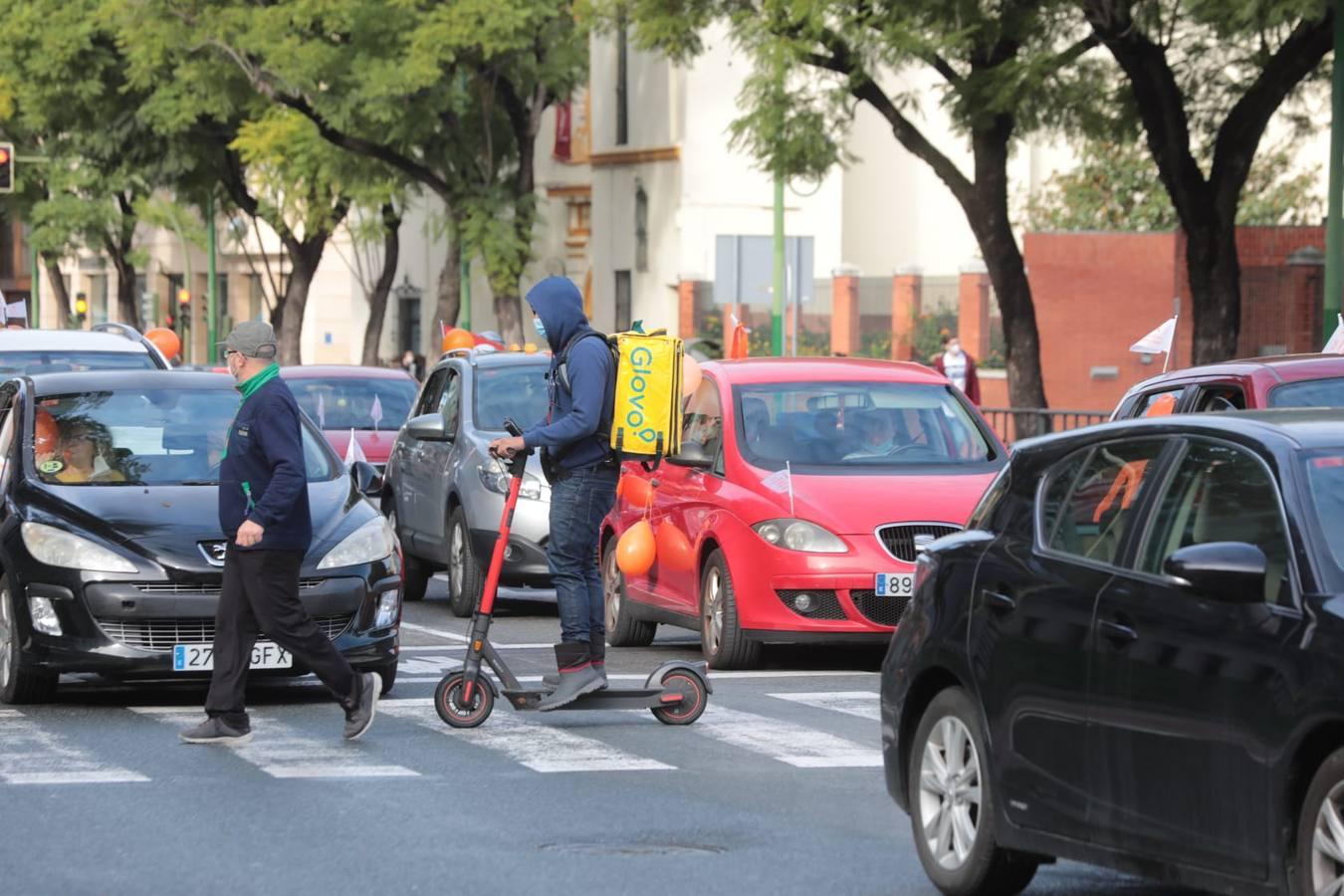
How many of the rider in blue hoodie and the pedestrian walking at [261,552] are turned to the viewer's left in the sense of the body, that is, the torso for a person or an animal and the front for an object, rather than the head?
2

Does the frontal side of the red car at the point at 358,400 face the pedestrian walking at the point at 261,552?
yes

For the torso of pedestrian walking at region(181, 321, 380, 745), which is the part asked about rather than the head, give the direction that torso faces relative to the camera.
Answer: to the viewer's left

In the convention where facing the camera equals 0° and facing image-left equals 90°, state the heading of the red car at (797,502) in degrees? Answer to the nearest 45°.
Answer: approximately 315°

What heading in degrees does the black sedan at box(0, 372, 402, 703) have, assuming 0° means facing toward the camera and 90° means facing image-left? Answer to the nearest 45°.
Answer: approximately 0°

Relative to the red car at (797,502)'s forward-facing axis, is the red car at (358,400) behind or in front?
behind

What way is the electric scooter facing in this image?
to the viewer's left

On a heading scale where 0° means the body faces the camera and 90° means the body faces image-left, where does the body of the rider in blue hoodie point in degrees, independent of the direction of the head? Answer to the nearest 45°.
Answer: approximately 90°
